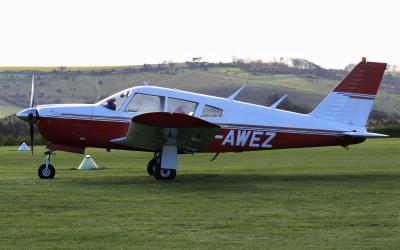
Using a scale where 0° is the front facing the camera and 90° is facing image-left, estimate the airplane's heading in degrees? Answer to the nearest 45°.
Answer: approximately 90°
